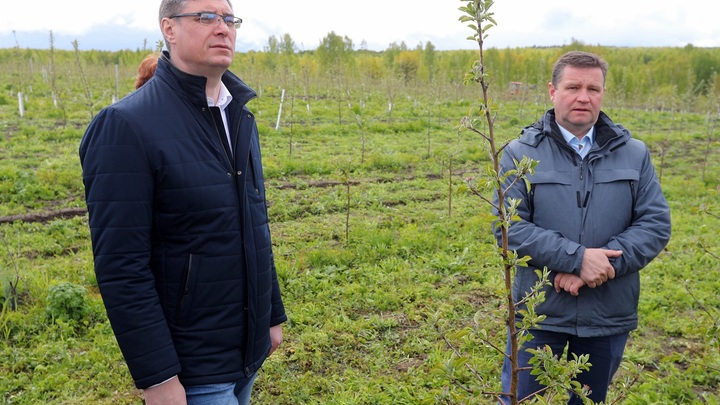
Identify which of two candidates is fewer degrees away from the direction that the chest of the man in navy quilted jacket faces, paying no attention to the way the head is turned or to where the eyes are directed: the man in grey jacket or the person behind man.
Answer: the man in grey jacket

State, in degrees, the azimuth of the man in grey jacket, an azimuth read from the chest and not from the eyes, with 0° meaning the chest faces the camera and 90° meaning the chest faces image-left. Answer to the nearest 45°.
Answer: approximately 0°

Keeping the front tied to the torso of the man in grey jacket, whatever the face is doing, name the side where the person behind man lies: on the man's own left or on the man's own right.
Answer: on the man's own right

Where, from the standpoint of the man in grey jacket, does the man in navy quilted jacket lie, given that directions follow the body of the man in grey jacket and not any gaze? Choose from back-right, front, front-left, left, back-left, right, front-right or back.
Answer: front-right

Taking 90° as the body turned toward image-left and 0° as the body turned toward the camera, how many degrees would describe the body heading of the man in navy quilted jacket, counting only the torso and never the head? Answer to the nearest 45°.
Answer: approximately 315°

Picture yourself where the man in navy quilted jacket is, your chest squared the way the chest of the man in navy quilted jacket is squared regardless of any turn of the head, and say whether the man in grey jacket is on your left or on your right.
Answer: on your left

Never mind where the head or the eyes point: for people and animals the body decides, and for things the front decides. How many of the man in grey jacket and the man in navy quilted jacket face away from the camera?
0
